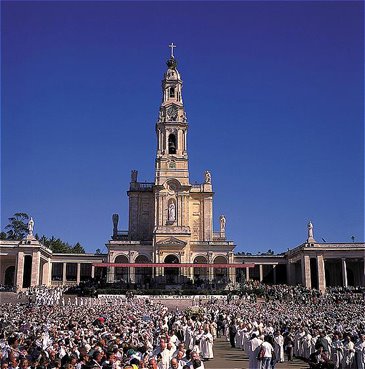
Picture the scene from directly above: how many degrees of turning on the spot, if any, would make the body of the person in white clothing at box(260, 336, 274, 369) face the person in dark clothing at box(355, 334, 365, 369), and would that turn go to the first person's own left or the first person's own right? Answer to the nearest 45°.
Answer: approximately 45° to the first person's own right

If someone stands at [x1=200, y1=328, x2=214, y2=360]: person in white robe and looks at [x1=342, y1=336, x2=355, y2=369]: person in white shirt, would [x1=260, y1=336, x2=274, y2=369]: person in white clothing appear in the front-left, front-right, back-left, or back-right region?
front-right

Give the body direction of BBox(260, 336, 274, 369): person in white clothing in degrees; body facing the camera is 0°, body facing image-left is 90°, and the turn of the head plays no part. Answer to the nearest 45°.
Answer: approximately 180°

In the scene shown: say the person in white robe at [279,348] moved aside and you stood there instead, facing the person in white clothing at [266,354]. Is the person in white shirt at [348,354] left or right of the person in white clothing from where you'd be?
left

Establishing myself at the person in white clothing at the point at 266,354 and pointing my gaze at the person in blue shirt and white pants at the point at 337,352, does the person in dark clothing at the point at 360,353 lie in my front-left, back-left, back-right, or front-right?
front-right

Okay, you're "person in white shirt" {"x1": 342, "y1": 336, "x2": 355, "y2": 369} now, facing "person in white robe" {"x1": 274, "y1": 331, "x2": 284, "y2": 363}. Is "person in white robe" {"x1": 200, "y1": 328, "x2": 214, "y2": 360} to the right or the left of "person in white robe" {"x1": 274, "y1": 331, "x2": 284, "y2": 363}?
left

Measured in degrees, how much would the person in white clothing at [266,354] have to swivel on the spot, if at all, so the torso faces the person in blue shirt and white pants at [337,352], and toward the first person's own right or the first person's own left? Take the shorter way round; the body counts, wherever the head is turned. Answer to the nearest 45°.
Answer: approximately 45° to the first person's own right

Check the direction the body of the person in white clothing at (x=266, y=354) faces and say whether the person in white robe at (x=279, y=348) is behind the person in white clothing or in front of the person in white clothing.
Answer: in front

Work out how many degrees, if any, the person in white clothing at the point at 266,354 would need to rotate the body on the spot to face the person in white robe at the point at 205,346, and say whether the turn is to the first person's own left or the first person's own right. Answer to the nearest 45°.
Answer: approximately 45° to the first person's own left

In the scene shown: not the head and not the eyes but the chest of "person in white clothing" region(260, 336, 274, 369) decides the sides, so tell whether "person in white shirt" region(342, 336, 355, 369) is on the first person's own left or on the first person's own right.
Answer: on the first person's own right

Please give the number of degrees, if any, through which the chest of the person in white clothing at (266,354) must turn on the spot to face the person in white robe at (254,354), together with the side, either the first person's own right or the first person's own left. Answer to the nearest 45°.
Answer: approximately 45° to the first person's own left

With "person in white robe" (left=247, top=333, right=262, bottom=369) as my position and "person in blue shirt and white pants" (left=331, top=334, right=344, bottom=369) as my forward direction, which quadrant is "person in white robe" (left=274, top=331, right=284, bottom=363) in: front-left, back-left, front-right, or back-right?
front-left
